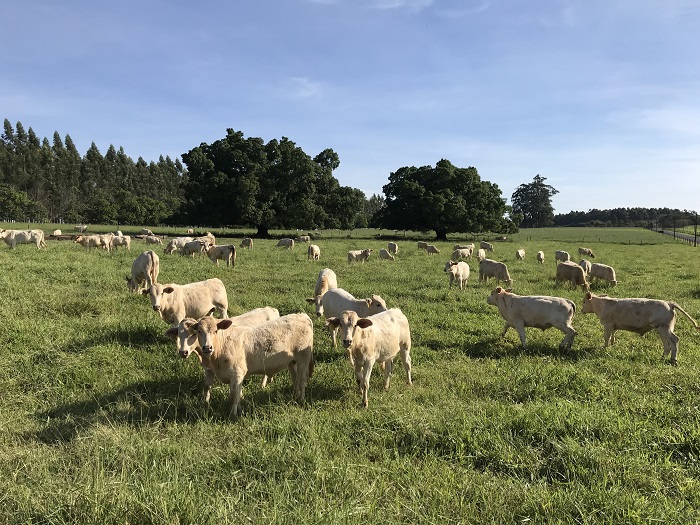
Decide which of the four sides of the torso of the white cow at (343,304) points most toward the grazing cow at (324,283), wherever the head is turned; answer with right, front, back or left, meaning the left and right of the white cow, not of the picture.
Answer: left

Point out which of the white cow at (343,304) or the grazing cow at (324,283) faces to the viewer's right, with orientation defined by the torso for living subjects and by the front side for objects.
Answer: the white cow

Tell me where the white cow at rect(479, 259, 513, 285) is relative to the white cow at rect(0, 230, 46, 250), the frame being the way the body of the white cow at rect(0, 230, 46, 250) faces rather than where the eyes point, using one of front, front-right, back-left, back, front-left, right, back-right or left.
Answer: back-left

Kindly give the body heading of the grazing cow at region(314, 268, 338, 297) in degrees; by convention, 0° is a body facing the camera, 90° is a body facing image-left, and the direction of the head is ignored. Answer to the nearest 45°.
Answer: approximately 45°

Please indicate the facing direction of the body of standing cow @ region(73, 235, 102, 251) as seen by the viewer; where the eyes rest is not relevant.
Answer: to the viewer's left

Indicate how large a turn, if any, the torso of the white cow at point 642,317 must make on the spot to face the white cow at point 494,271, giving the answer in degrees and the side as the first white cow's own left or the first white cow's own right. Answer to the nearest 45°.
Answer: approximately 45° to the first white cow's own right

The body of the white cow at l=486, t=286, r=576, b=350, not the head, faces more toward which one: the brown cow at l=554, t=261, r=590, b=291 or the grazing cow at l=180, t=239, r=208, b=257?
the grazing cow

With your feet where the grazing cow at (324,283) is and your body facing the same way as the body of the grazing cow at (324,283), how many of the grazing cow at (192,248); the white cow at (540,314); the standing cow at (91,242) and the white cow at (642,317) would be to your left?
2

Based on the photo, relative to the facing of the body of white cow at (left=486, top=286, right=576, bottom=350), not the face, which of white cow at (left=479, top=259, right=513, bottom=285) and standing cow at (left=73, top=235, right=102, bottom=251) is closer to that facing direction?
the standing cow

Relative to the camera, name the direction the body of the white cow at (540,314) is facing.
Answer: to the viewer's left
